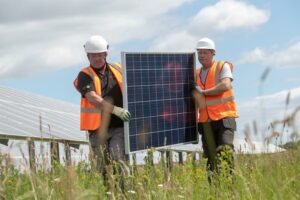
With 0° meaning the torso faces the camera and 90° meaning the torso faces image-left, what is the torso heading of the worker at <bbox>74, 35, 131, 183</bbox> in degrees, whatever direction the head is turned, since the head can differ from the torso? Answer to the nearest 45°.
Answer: approximately 315°

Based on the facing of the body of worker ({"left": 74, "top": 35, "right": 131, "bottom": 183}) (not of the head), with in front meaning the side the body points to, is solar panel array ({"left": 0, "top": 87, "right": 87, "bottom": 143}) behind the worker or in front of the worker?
behind

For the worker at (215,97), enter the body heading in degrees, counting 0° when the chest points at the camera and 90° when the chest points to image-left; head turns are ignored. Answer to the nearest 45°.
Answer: approximately 45°

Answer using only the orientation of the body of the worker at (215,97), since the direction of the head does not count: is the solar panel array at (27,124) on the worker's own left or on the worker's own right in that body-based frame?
on the worker's own right
